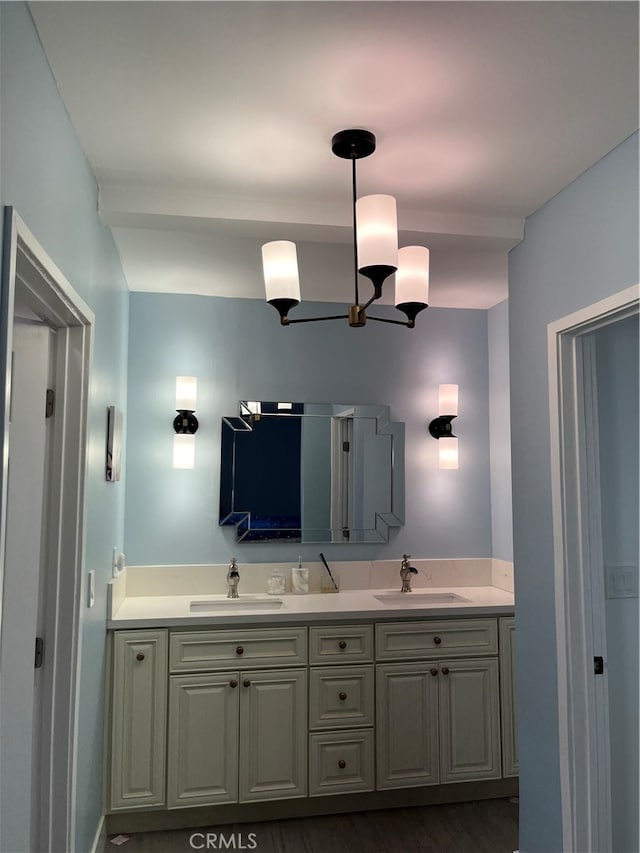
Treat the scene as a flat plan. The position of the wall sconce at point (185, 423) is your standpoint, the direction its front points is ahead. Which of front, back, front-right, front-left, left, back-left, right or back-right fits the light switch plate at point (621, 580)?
front-left

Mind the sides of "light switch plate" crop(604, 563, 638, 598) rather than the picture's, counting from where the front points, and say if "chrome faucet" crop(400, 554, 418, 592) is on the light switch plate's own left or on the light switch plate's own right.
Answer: on the light switch plate's own right

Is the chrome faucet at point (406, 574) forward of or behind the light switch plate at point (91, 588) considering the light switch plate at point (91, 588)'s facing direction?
forward

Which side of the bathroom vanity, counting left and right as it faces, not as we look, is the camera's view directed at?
front

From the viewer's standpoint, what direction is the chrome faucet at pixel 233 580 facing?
toward the camera

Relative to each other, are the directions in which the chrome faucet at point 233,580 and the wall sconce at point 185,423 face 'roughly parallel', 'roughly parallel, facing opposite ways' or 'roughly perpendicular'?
roughly parallel

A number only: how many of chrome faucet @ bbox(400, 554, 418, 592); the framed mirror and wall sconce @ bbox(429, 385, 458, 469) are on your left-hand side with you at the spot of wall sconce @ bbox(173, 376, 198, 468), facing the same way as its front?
3

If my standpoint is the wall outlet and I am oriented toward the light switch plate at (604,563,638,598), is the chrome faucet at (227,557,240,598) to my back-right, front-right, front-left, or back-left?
front-left

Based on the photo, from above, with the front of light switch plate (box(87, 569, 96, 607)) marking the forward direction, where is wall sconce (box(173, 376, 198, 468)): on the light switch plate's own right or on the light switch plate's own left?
on the light switch plate's own left

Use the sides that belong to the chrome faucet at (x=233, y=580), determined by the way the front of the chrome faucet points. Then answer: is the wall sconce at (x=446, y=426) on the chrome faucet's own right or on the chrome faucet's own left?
on the chrome faucet's own left

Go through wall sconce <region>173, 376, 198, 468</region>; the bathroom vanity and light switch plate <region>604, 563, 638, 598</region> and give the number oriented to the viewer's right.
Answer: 0

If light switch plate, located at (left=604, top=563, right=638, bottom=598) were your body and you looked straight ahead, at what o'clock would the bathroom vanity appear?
The bathroom vanity is roughly at 3 o'clock from the light switch plate.

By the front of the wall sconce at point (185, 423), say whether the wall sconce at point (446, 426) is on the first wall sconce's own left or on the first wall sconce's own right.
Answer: on the first wall sconce's own left

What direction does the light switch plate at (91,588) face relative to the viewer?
to the viewer's right
